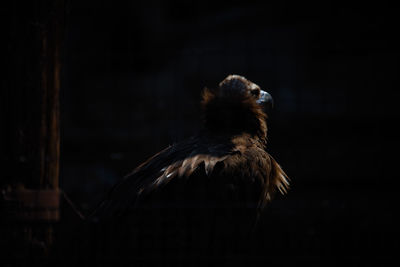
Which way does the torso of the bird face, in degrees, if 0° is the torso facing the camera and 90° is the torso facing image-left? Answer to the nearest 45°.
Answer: approximately 270°

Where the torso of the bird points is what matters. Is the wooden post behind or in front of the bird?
behind
